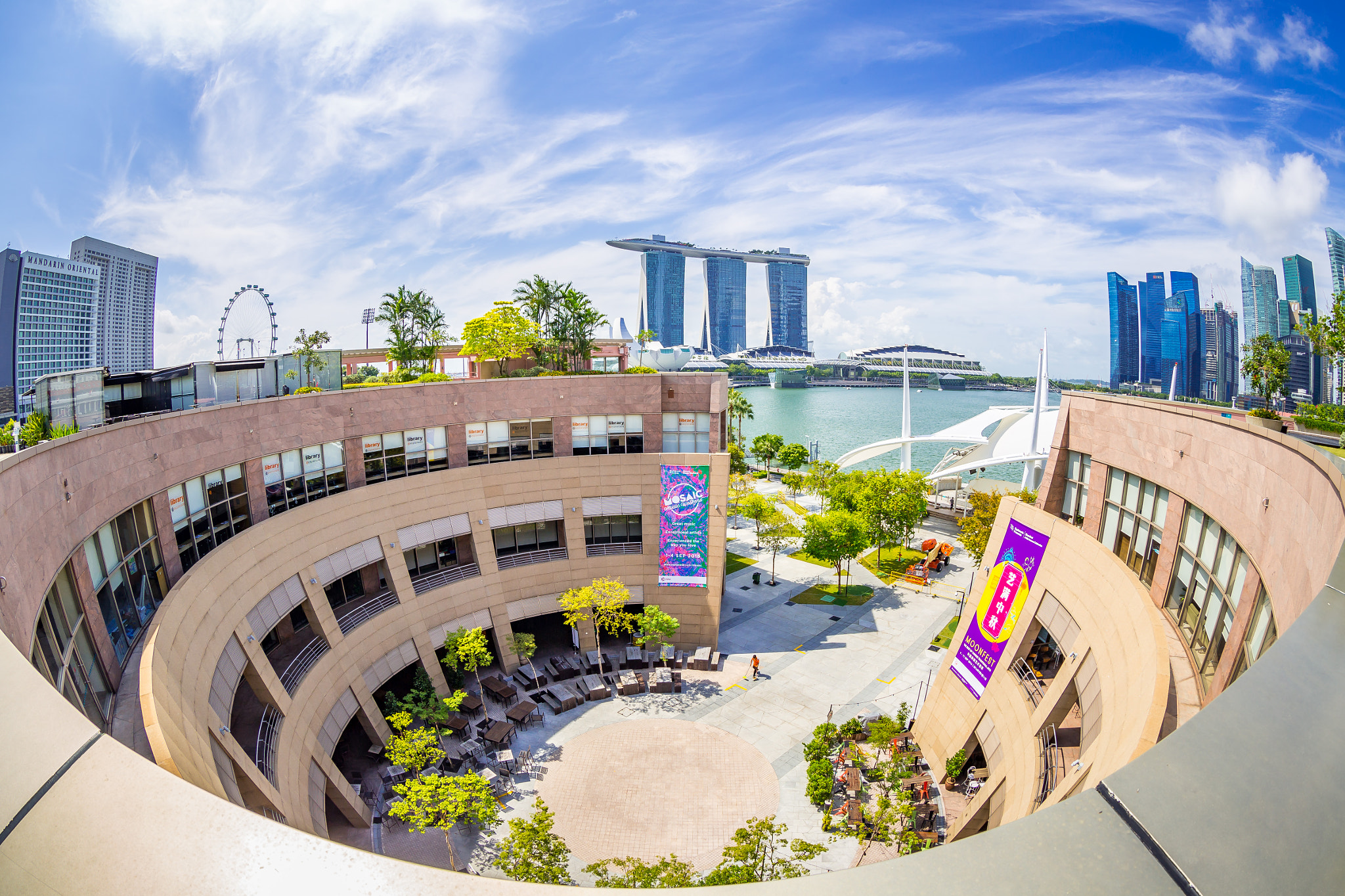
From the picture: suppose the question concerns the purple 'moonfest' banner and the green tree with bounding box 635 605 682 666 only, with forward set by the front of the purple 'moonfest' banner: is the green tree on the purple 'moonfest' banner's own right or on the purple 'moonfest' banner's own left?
on the purple 'moonfest' banner's own right

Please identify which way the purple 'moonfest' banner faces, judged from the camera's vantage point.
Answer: facing the viewer and to the left of the viewer

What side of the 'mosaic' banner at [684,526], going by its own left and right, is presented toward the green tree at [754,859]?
front

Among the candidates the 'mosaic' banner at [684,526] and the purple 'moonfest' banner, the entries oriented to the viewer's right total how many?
0

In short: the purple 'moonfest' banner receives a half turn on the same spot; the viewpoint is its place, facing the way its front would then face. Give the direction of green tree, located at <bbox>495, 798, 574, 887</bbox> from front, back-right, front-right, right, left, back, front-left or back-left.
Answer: back

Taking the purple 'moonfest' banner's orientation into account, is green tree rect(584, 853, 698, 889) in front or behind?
in front

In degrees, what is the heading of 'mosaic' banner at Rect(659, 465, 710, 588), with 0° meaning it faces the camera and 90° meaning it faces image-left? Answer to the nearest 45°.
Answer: approximately 0°
